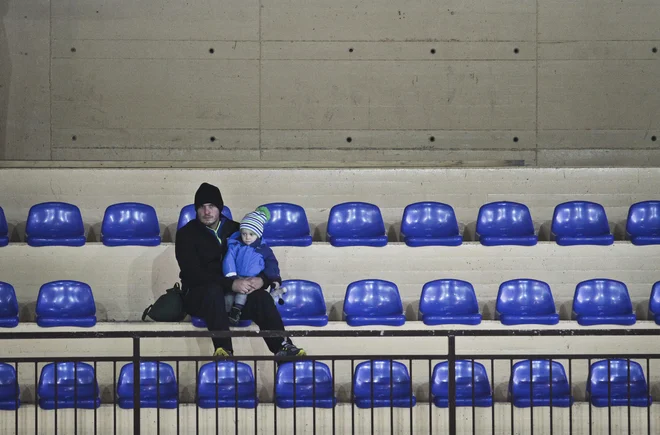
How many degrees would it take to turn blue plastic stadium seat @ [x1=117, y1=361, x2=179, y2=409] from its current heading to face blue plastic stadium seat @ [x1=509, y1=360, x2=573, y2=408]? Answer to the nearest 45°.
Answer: approximately 90° to its left

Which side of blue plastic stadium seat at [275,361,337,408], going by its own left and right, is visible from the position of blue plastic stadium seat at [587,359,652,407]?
left

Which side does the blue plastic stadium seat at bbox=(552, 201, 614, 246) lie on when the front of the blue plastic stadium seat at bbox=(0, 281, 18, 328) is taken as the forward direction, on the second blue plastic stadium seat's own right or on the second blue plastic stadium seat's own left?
on the second blue plastic stadium seat's own left

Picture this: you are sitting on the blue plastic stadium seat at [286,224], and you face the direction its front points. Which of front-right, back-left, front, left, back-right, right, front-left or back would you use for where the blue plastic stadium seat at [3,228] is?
right

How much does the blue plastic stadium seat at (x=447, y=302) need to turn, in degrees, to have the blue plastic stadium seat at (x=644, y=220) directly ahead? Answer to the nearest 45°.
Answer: approximately 135° to its left

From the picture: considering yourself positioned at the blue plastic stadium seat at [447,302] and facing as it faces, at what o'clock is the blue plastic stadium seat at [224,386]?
the blue plastic stadium seat at [224,386] is roughly at 2 o'clock from the blue plastic stadium seat at [447,302].

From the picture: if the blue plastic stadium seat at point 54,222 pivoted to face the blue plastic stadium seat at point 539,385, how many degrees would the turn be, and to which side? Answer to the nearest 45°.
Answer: approximately 45° to its left

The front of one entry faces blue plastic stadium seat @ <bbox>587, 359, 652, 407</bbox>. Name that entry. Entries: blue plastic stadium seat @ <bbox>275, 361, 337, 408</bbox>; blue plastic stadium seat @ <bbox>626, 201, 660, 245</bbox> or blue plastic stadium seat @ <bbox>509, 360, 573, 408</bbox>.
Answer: blue plastic stadium seat @ <bbox>626, 201, 660, 245</bbox>

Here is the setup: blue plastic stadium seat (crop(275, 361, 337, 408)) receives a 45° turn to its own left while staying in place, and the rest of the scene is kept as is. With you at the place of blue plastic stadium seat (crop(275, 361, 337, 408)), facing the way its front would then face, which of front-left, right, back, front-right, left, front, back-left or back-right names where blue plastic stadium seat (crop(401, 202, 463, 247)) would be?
left

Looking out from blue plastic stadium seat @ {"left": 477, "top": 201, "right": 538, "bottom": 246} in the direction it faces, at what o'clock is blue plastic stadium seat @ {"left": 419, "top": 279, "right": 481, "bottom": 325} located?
blue plastic stadium seat @ {"left": 419, "top": 279, "right": 481, "bottom": 325} is roughly at 1 o'clock from blue plastic stadium seat @ {"left": 477, "top": 201, "right": 538, "bottom": 246}.

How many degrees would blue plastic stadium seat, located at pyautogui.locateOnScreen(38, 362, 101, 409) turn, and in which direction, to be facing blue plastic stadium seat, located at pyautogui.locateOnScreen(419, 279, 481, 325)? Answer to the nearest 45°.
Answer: approximately 90° to its left

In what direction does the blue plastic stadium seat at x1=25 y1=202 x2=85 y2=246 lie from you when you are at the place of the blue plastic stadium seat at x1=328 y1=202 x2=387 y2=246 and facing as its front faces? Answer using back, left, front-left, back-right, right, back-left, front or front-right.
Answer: right

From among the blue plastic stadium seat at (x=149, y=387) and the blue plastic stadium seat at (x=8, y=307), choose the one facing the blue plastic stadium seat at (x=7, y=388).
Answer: the blue plastic stadium seat at (x=8, y=307)

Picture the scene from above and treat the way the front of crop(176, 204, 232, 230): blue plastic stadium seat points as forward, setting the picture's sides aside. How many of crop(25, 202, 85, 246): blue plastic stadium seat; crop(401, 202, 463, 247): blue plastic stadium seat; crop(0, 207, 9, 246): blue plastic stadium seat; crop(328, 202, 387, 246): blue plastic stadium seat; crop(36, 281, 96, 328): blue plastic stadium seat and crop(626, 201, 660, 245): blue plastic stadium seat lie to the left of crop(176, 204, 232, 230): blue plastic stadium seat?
3

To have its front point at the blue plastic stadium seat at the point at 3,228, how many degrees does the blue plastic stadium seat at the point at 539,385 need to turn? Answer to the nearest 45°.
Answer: approximately 90° to its right

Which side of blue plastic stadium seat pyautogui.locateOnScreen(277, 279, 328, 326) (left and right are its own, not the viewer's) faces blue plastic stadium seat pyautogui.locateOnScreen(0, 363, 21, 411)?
right

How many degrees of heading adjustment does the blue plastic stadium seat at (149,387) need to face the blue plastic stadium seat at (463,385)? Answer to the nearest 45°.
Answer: approximately 90° to its left
